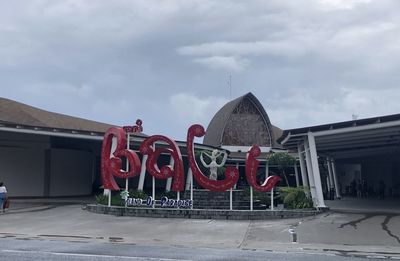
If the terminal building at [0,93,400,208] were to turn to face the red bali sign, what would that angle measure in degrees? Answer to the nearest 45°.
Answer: approximately 45° to its left

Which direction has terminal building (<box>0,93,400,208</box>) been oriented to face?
toward the camera

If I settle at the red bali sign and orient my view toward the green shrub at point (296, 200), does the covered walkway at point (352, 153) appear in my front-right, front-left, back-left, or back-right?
front-left

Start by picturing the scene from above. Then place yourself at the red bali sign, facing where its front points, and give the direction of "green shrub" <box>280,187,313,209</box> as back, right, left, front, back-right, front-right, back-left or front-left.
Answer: left

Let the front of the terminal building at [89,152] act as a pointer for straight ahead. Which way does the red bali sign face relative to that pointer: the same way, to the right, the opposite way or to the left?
the same way

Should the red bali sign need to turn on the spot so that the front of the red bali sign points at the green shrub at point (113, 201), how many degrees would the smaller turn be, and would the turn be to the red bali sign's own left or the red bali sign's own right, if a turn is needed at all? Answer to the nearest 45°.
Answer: approximately 135° to the red bali sign's own right

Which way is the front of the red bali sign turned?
toward the camera

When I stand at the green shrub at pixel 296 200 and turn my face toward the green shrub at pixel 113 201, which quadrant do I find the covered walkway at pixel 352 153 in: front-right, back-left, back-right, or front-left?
back-right

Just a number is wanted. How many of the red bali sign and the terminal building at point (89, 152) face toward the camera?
2

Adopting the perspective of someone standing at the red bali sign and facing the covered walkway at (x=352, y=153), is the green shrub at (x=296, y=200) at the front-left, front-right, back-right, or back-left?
front-right
